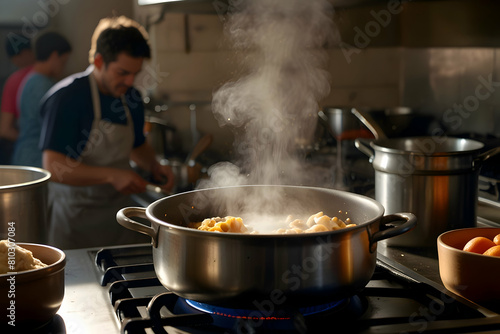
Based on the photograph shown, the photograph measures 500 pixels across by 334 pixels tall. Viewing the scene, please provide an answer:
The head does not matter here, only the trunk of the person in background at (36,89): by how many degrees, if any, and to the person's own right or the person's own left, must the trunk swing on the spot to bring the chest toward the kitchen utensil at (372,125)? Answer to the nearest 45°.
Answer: approximately 45° to the person's own right

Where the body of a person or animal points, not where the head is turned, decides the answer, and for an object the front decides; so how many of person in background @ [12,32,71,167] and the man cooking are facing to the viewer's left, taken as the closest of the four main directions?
0

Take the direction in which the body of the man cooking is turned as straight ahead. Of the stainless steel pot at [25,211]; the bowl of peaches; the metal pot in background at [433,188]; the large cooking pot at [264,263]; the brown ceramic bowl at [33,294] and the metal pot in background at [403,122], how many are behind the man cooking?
0

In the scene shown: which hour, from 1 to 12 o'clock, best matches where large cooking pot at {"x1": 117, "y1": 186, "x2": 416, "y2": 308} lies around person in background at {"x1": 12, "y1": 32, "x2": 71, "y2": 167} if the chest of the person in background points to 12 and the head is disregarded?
The large cooking pot is roughly at 3 o'clock from the person in background.

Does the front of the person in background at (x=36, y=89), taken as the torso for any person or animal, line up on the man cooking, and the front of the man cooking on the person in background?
no

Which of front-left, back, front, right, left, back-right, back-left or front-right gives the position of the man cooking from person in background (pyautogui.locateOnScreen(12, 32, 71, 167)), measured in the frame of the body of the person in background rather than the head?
right

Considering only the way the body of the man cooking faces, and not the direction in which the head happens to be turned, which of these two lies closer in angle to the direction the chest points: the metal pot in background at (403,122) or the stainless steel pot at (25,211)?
the metal pot in background

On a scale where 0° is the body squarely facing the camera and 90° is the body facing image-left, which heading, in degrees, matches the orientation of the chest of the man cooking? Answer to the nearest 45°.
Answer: approximately 315°

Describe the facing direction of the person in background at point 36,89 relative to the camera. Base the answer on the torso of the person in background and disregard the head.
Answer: to the viewer's right

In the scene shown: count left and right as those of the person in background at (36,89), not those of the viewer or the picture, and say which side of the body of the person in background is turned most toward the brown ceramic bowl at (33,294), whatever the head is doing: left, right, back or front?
right

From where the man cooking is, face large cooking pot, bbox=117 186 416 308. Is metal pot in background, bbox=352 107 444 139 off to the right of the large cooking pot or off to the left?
left

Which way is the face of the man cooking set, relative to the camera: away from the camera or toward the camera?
toward the camera

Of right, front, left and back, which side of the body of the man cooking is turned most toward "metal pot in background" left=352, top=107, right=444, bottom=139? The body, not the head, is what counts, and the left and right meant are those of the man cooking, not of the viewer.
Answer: front
